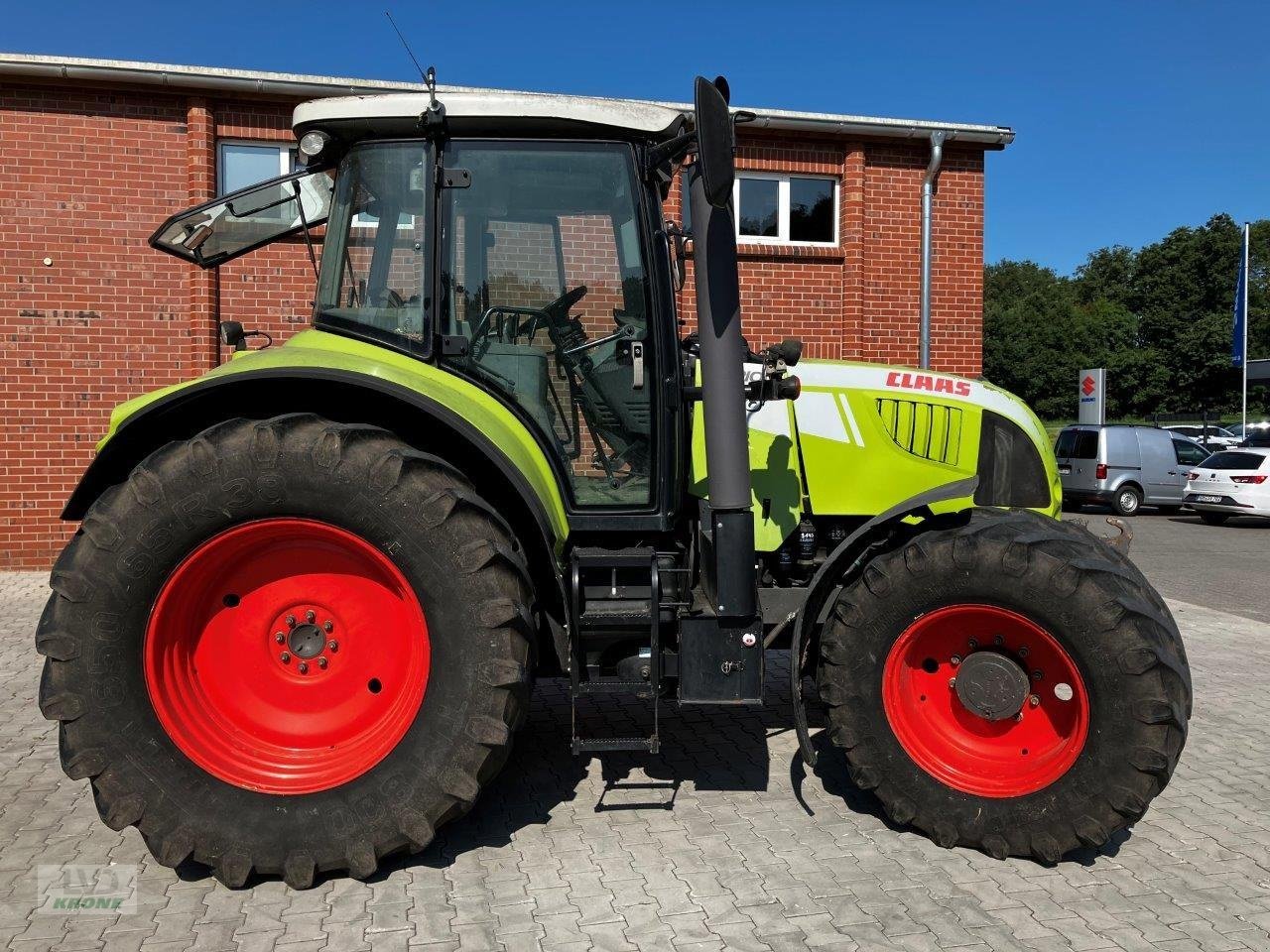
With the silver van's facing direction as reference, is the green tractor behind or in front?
behind

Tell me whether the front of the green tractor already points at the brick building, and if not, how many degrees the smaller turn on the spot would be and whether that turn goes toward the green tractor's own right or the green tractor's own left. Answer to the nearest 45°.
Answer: approximately 135° to the green tractor's own left

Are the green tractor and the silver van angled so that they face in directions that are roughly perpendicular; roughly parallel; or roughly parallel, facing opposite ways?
roughly parallel

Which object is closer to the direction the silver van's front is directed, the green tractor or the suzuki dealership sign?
the suzuki dealership sign

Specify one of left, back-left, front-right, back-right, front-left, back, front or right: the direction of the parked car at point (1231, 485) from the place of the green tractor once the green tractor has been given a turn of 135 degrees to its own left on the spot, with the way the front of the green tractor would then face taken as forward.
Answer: right

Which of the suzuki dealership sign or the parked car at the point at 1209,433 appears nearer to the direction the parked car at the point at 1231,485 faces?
the parked car

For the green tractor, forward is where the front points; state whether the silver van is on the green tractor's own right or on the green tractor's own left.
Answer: on the green tractor's own left

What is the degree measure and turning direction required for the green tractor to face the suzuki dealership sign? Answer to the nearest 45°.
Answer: approximately 45° to its left

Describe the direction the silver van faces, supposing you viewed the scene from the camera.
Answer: facing away from the viewer and to the right of the viewer

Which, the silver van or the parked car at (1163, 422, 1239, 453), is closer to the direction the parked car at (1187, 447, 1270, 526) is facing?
the parked car

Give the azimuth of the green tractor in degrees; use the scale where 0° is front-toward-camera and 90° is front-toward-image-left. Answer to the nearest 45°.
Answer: approximately 270°

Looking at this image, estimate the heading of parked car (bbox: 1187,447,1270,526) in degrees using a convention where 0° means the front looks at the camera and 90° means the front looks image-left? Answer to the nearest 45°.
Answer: approximately 225°

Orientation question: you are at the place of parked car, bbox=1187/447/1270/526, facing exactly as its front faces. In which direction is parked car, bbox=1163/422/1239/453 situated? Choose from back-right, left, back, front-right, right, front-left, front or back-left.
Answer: front-left

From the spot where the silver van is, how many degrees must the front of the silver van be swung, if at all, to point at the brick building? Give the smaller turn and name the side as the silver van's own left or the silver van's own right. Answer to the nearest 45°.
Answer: approximately 180°

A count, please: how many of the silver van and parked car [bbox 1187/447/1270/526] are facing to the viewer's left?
0

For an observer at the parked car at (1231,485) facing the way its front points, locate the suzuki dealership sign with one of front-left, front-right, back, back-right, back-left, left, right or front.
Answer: left
